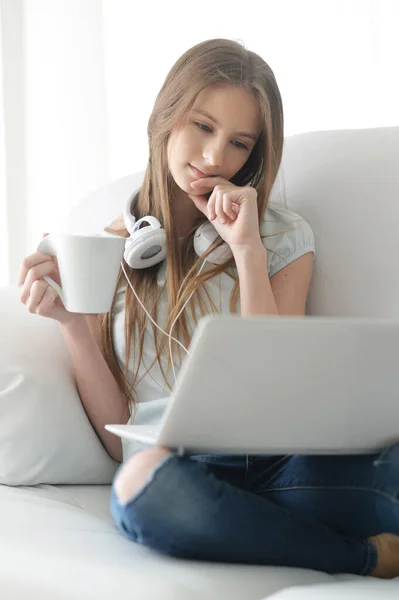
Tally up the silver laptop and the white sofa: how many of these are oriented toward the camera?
1

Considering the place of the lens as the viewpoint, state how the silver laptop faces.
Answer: facing away from the viewer and to the left of the viewer
